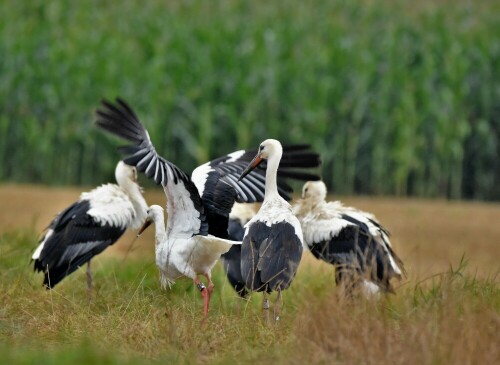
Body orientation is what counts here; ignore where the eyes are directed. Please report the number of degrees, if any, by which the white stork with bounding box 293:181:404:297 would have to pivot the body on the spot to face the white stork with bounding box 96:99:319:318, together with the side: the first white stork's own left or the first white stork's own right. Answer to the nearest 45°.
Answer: approximately 45° to the first white stork's own left

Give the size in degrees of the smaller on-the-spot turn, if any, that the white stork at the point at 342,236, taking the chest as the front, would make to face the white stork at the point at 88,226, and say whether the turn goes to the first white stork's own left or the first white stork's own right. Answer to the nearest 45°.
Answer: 0° — it already faces it

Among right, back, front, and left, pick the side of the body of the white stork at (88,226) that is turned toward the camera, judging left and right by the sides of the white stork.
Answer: right

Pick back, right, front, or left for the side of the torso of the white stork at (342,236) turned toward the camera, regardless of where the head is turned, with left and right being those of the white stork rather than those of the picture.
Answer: left
